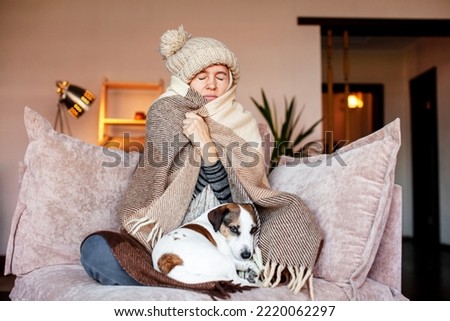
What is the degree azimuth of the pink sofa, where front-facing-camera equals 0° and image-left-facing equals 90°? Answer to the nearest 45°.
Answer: approximately 0°

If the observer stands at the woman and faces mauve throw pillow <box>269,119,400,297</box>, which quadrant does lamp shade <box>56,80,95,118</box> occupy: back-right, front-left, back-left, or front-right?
back-left

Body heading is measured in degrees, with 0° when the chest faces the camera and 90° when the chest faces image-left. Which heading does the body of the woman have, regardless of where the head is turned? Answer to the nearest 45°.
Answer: approximately 0°

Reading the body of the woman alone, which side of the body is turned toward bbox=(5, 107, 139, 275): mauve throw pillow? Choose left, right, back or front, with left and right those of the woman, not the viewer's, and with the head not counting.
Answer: right

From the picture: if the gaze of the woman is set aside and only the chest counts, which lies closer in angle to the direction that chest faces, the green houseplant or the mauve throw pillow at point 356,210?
the mauve throw pillow

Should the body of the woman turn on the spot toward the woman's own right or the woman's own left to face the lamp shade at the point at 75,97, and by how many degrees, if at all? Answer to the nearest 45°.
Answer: approximately 135° to the woman's own right

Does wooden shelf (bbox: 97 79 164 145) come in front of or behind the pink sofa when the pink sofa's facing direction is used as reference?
behind

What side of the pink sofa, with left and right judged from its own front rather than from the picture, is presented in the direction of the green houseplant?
back

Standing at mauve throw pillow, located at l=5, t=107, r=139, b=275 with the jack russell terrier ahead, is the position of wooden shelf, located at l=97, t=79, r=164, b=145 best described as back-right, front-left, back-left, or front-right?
back-left
